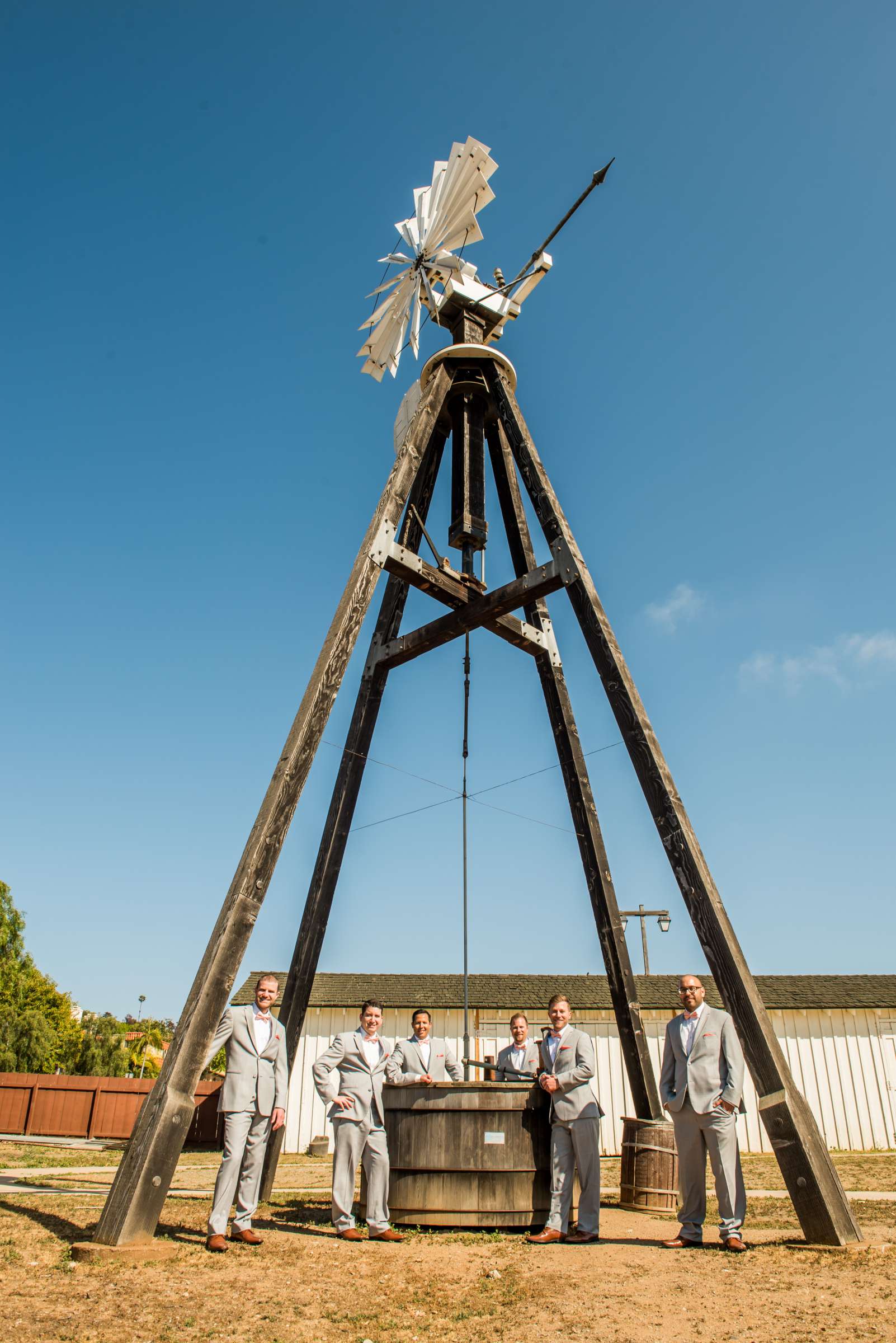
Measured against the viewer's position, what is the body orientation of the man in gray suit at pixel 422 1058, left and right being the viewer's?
facing the viewer

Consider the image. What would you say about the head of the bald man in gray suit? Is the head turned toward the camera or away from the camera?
toward the camera

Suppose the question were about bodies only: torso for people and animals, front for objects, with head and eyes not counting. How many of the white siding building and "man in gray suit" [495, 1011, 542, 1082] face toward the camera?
2

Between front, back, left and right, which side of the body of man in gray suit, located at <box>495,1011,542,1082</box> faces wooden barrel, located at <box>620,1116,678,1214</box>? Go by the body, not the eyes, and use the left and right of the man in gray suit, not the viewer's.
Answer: left

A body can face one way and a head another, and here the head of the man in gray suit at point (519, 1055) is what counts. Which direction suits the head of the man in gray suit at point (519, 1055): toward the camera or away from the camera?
toward the camera

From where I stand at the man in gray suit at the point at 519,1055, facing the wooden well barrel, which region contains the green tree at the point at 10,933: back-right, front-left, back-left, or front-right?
back-right

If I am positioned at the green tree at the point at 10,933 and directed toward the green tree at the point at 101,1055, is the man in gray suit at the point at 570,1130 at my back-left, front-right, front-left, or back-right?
front-right

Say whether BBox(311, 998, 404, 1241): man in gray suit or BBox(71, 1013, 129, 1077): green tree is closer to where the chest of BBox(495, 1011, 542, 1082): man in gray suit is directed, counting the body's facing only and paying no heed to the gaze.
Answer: the man in gray suit

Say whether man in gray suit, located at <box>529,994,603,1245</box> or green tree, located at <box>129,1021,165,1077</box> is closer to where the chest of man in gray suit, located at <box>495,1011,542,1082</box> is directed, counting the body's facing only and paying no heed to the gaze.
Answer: the man in gray suit

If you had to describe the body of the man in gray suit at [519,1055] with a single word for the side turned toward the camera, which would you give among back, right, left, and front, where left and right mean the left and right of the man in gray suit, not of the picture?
front

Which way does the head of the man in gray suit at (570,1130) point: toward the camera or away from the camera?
toward the camera
